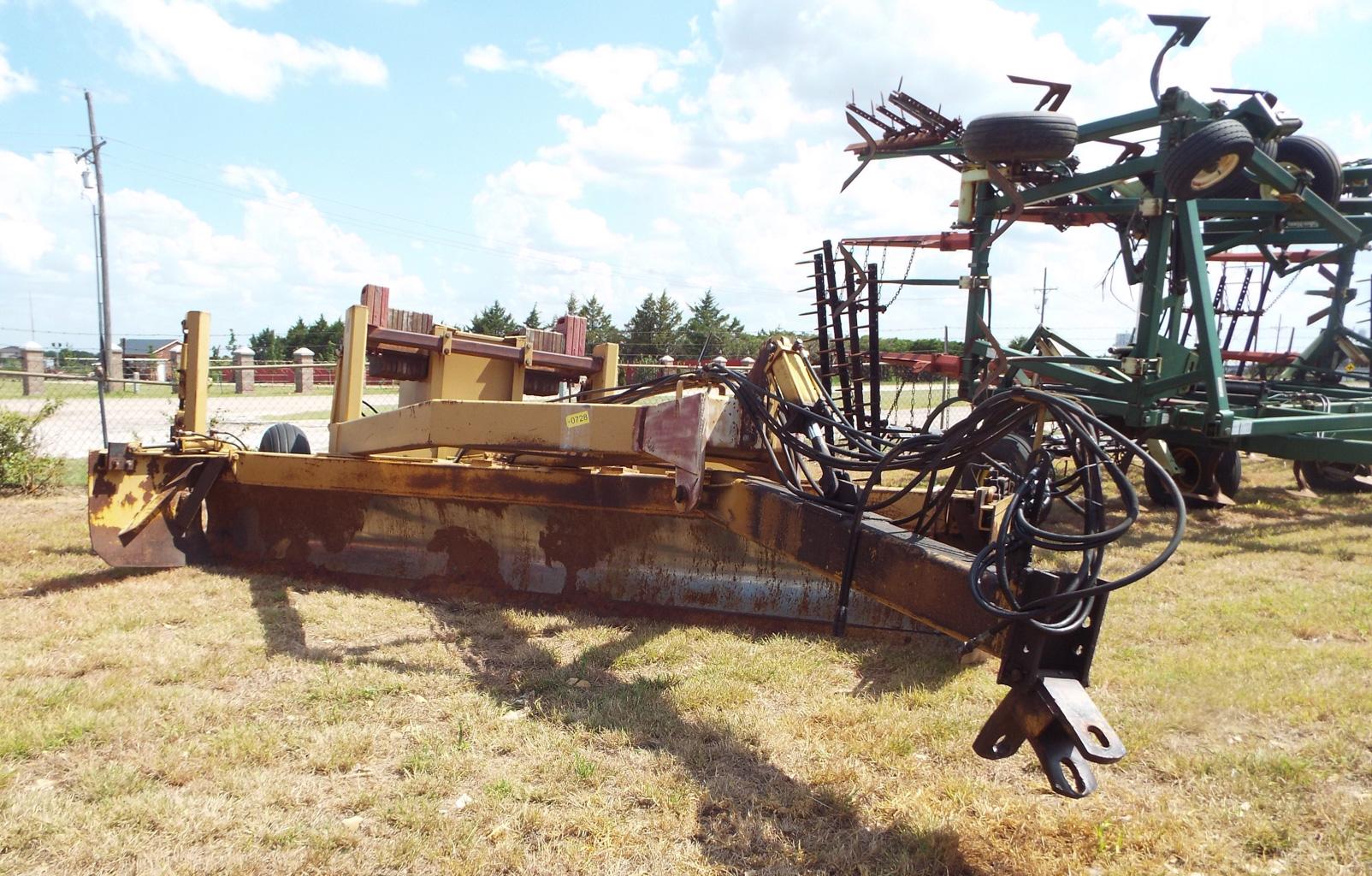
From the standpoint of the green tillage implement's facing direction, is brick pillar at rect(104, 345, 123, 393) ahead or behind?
behind

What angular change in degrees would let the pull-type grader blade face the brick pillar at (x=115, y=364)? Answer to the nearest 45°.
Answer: approximately 180°

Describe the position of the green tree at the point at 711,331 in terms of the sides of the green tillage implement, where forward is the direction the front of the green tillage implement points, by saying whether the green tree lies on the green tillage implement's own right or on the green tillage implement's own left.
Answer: on the green tillage implement's own left

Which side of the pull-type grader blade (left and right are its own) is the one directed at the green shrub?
back

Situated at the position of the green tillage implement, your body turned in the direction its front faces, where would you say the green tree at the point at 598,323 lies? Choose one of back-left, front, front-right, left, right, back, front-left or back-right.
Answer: back-left

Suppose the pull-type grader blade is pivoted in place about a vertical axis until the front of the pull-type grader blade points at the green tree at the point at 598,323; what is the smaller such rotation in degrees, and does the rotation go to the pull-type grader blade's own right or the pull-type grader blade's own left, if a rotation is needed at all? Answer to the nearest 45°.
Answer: approximately 135° to the pull-type grader blade's own left

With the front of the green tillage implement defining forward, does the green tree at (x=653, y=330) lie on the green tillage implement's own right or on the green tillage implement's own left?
on the green tillage implement's own left

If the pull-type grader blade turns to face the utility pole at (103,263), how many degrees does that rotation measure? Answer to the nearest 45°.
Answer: approximately 180°

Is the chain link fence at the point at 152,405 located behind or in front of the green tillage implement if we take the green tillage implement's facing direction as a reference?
behind

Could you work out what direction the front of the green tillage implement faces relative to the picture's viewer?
facing to the right of the viewer

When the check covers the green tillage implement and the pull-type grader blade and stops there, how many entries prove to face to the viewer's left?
0

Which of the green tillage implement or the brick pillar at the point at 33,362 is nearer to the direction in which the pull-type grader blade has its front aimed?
the green tillage implement

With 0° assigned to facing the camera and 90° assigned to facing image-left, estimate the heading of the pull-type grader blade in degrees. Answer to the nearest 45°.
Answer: approximately 315°
